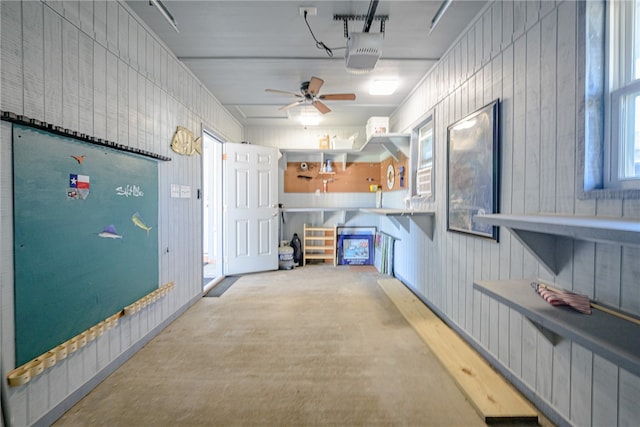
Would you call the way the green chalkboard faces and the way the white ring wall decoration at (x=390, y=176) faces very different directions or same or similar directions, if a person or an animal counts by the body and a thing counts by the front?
very different directions

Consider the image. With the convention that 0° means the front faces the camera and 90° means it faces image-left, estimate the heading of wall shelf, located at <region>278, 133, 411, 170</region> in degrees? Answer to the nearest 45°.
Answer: approximately 0°

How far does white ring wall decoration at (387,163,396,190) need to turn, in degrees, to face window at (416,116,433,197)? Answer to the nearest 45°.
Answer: approximately 90° to its left

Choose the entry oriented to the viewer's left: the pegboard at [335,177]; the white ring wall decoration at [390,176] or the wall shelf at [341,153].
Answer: the white ring wall decoration

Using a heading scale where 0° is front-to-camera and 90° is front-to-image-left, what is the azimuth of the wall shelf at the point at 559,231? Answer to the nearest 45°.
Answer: approximately 45°

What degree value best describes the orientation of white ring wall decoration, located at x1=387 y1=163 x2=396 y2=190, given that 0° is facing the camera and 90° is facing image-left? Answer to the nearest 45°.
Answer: approximately 90°

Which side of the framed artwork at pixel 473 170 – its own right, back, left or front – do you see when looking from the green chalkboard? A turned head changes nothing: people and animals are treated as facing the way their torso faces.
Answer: front

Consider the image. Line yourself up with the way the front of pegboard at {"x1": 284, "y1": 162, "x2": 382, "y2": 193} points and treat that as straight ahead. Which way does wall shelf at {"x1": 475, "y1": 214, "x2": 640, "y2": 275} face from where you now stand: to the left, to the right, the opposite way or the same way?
to the right

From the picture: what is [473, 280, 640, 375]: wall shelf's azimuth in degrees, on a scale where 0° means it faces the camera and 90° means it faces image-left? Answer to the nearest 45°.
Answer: approximately 45°

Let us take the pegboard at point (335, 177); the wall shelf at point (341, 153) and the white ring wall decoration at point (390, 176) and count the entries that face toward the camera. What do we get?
2

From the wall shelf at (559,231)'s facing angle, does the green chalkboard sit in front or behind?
in front

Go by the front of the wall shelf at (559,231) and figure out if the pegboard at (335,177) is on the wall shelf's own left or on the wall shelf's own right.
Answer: on the wall shelf's own right

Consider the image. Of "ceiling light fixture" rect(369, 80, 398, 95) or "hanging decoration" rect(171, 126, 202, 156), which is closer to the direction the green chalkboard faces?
the ceiling light fixture
